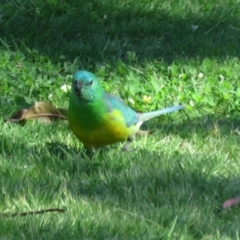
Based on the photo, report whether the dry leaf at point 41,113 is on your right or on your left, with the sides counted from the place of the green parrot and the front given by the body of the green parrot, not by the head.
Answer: on your right

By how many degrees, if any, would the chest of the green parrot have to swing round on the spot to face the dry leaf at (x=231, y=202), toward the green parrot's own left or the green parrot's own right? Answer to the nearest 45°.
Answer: approximately 90° to the green parrot's own left

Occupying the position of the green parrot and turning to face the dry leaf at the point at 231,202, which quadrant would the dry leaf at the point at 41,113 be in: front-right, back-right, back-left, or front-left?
back-left

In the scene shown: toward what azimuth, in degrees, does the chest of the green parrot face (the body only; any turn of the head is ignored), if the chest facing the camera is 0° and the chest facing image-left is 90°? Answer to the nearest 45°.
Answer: approximately 45°
